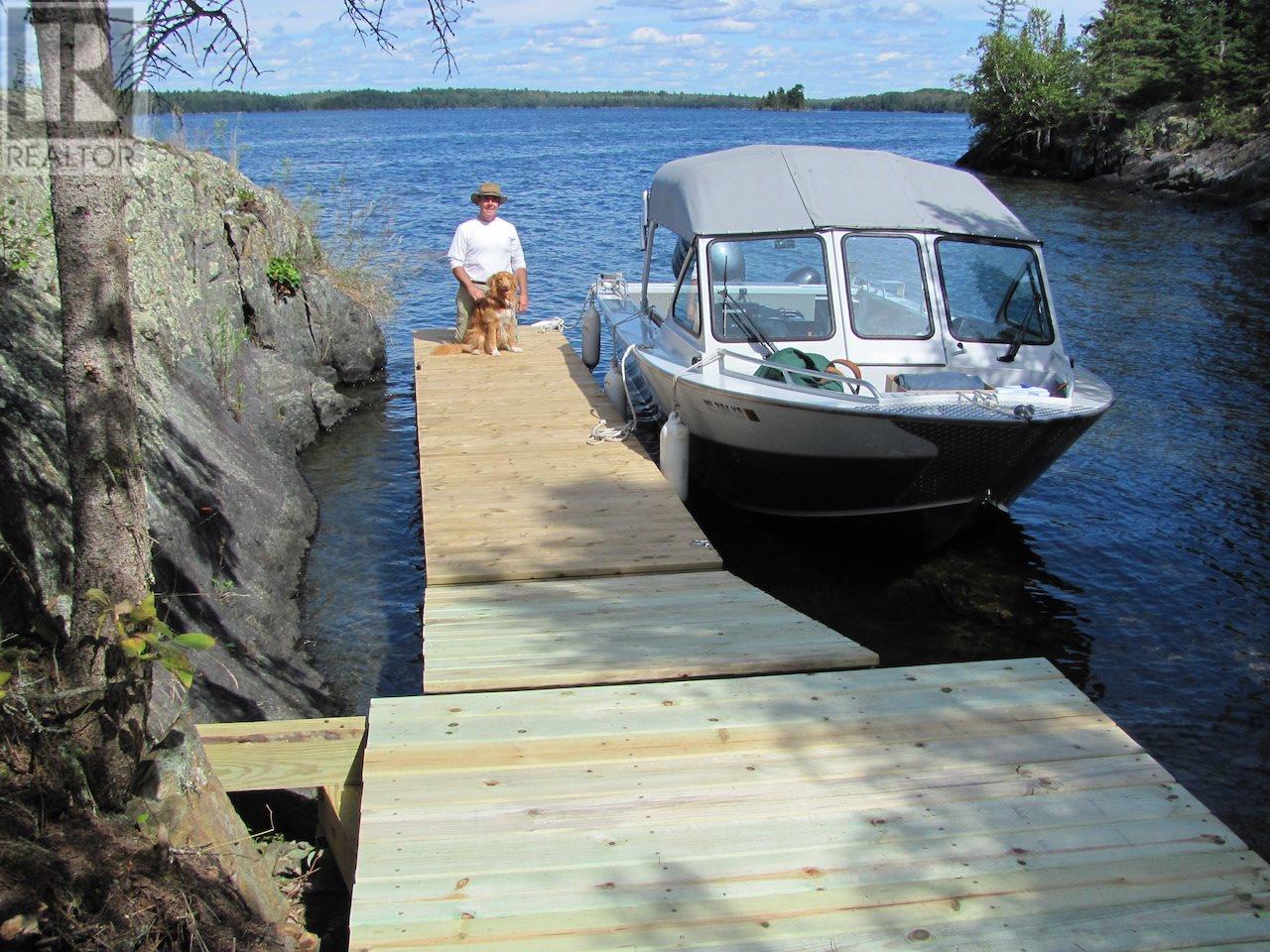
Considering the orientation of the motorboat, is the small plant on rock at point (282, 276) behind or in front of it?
behind

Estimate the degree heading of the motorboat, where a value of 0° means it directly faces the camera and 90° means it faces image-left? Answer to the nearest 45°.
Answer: approximately 315°

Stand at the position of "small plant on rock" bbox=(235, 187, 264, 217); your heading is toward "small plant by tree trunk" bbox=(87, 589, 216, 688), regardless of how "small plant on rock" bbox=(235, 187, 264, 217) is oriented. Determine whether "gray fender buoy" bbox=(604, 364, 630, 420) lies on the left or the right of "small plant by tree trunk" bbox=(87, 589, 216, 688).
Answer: left

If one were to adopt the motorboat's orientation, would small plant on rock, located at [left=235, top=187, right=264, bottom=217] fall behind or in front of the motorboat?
behind

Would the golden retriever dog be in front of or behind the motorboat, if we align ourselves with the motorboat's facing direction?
behind

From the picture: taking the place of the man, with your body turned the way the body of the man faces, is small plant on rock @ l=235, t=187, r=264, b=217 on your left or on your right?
on your right

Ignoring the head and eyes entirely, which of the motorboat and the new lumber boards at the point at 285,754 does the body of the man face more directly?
the new lumber boards
